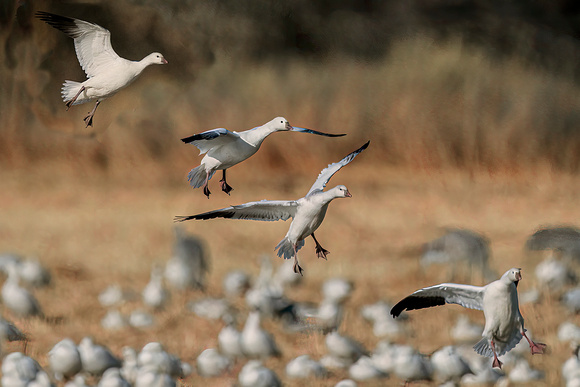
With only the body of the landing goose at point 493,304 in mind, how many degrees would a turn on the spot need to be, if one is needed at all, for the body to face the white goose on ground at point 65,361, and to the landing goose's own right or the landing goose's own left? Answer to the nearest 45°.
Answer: approximately 135° to the landing goose's own right

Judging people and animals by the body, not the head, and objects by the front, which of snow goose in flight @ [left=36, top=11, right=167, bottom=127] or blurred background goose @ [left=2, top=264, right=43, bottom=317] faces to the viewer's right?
the snow goose in flight

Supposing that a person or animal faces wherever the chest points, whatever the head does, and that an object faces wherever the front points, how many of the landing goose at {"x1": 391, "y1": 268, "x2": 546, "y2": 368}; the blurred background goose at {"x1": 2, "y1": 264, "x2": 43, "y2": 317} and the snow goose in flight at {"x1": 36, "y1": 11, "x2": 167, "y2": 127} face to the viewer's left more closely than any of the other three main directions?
1

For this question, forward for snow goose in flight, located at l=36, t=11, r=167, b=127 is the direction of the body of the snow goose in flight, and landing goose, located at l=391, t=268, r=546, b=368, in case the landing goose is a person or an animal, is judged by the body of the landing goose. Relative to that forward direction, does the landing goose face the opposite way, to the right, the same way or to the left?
to the right

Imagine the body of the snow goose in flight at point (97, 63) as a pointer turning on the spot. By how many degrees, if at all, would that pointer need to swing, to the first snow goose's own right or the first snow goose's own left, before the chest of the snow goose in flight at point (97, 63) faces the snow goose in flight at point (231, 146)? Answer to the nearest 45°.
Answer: approximately 45° to the first snow goose's own right

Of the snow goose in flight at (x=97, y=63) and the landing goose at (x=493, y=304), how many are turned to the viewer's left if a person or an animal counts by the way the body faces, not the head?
0

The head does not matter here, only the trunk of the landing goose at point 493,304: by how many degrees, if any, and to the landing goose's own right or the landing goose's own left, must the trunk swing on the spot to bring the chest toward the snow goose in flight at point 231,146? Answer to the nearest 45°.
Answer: approximately 135° to the landing goose's own right

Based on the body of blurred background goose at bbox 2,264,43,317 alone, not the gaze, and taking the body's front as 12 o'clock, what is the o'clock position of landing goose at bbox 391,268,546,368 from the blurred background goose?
The landing goose is roughly at 7 o'clock from the blurred background goose.

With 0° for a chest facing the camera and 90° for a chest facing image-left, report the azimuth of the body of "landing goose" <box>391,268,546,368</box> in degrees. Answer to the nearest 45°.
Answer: approximately 315°

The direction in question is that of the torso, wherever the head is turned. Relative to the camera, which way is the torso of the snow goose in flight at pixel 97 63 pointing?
to the viewer's right

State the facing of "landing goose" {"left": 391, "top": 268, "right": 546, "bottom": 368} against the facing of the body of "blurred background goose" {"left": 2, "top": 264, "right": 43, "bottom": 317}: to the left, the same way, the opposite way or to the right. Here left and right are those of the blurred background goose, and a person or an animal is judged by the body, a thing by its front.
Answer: to the left
